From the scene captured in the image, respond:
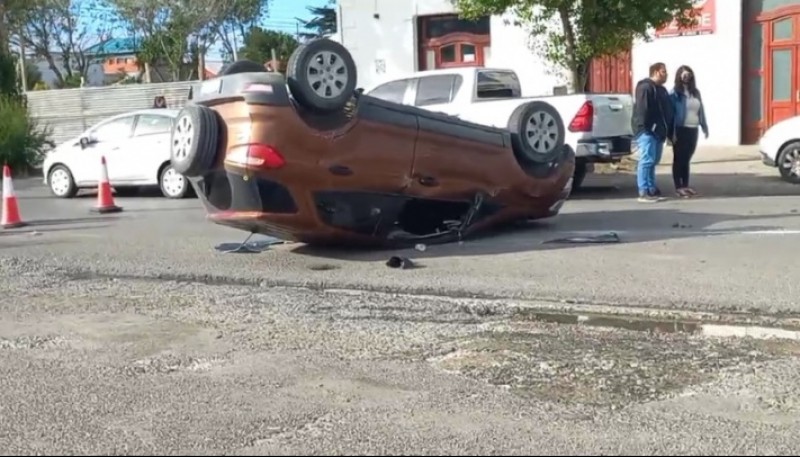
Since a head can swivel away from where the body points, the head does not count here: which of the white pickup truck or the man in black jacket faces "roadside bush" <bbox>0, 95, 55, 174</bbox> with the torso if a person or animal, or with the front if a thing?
the white pickup truck

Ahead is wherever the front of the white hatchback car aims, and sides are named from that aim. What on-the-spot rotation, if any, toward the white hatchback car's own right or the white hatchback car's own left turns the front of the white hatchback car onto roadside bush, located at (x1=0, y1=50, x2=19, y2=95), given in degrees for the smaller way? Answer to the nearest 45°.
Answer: approximately 90° to the white hatchback car's own right

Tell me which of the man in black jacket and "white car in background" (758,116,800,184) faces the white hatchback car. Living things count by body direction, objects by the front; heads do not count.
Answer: the white car in background

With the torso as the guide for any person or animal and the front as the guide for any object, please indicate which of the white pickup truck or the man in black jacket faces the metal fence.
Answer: the white pickup truck

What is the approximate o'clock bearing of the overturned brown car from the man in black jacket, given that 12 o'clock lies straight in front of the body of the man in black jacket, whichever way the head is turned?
The overturned brown car is roughly at 4 o'clock from the man in black jacket.

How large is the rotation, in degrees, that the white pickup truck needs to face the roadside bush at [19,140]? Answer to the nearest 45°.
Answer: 0° — it already faces it

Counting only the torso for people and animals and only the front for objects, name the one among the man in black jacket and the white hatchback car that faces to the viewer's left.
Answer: the white hatchback car

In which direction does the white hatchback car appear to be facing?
to the viewer's left

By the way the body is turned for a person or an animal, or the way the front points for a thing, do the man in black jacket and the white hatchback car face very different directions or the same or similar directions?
very different directions

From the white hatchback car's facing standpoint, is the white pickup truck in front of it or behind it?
behind

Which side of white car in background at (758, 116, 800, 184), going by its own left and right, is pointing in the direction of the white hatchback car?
front

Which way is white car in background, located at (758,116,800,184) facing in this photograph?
to the viewer's left
